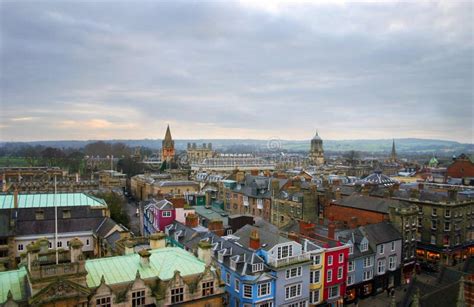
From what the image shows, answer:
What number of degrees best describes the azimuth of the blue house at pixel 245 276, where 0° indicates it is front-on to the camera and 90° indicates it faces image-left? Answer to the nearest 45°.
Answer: approximately 0°
